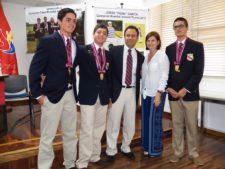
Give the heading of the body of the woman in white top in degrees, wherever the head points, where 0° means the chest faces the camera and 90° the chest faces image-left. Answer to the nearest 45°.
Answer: approximately 45°

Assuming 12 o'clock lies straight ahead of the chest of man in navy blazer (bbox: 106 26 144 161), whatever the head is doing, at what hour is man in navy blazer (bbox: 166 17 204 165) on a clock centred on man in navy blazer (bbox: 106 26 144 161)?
man in navy blazer (bbox: 166 17 204 165) is roughly at 9 o'clock from man in navy blazer (bbox: 106 26 144 161).

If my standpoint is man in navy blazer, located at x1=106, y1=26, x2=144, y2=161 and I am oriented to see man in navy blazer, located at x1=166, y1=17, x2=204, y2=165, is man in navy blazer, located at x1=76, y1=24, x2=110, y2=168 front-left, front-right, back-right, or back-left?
back-right

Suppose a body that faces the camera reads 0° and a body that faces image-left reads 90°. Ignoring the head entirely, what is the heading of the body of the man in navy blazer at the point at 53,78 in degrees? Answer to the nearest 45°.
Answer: approximately 315°

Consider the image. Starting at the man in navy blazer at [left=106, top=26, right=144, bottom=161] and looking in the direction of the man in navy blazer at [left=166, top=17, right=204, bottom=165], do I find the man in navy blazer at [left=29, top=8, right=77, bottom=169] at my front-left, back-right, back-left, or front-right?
back-right
